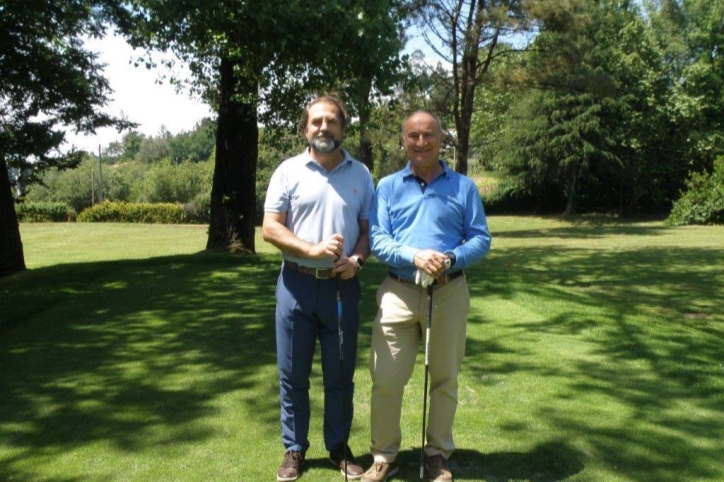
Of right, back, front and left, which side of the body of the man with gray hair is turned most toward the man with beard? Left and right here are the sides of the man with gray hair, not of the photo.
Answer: right

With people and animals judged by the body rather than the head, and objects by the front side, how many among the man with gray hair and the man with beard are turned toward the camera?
2

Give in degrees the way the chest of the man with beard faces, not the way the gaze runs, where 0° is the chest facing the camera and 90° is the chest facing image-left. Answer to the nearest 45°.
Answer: approximately 0°

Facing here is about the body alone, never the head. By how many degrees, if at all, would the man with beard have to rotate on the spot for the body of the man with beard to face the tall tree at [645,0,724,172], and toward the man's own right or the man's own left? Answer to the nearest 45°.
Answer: approximately 135° to the man's own left
